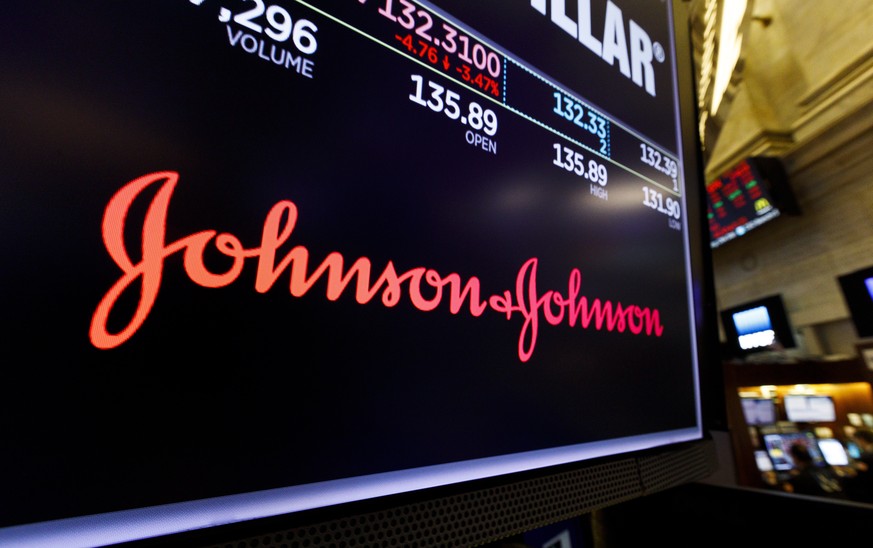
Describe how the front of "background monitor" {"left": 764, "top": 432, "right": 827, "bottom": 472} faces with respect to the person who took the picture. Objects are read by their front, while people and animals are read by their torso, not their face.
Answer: facing the viewer

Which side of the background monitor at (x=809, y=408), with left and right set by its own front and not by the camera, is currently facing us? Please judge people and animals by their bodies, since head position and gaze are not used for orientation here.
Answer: front

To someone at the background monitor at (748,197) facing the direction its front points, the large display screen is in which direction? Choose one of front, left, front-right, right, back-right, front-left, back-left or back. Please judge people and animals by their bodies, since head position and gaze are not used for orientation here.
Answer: front-left

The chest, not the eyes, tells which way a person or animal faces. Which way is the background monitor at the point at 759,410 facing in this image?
toward the camera

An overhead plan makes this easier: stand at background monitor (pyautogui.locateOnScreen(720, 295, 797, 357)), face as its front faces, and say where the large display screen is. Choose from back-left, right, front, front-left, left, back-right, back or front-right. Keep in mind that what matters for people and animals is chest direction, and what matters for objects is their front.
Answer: front

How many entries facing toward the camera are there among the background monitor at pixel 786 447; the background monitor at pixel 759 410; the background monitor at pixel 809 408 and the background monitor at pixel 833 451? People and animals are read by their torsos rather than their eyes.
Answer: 4

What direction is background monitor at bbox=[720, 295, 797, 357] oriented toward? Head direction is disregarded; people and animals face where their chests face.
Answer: toward the camera

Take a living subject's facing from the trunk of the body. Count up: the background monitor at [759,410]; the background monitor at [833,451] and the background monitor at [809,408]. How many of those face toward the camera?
3

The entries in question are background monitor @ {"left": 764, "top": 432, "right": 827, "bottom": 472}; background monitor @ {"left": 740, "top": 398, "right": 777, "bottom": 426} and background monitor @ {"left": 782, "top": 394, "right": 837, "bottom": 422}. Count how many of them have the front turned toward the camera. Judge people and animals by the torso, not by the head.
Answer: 3

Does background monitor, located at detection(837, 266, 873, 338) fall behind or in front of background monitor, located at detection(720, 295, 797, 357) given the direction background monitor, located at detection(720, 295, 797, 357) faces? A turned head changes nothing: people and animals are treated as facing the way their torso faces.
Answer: in front

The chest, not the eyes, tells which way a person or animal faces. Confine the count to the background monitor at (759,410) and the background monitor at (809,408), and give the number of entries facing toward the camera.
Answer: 2
